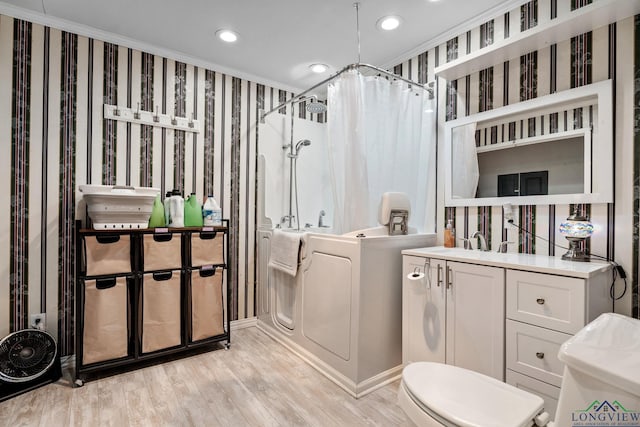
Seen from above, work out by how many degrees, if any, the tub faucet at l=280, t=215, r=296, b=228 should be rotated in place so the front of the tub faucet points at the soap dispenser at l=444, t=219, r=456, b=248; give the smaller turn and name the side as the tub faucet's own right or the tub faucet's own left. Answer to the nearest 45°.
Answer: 0° — it already faces it

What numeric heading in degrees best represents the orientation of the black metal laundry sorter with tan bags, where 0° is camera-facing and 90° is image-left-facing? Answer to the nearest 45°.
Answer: approximately 315°

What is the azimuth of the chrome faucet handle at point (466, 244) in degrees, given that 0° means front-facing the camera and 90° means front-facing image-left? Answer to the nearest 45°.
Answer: approximately 45°

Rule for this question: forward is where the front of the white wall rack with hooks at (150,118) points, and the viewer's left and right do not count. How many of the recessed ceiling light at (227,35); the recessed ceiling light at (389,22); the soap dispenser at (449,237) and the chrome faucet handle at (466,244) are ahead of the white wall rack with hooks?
4

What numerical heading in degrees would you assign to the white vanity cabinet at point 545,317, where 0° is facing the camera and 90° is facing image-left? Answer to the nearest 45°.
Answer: approximately 45°
